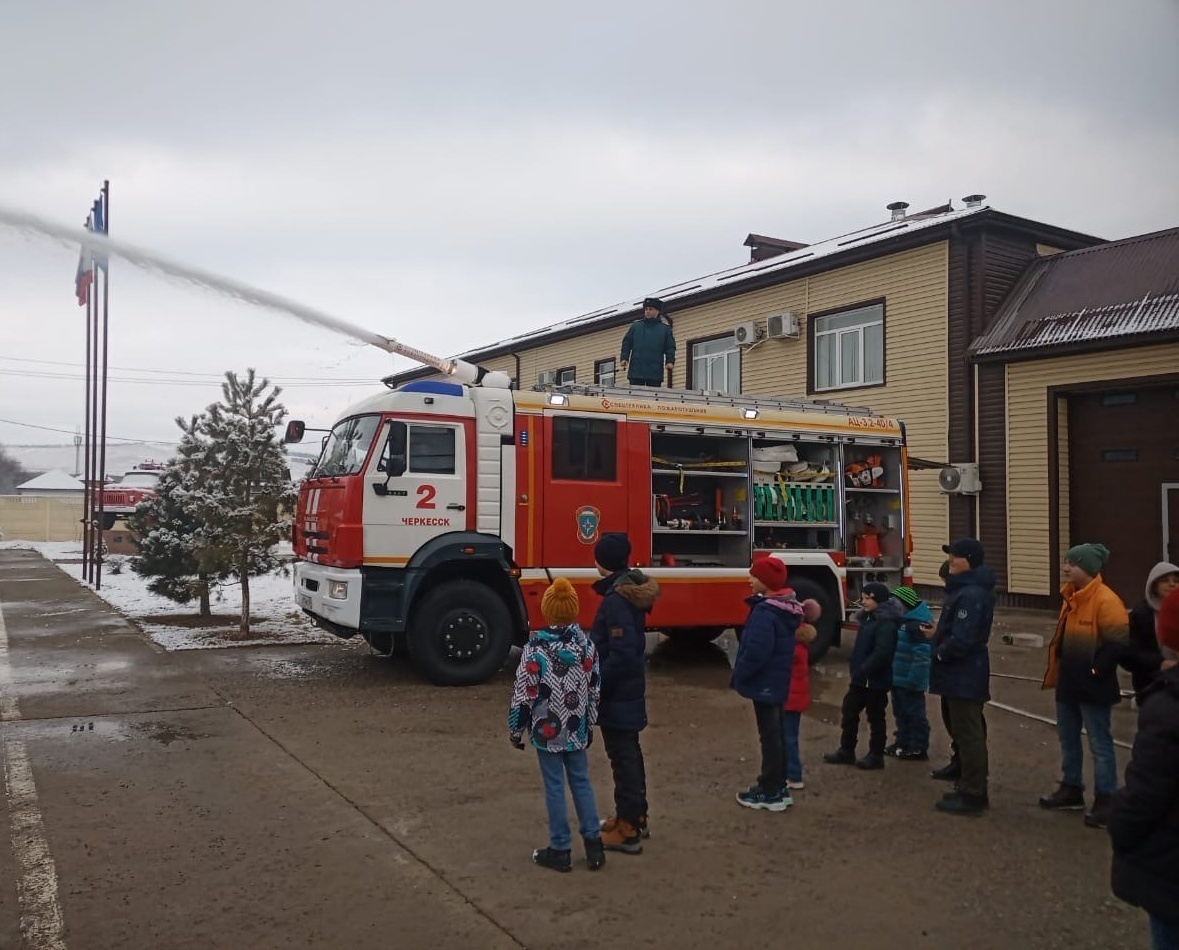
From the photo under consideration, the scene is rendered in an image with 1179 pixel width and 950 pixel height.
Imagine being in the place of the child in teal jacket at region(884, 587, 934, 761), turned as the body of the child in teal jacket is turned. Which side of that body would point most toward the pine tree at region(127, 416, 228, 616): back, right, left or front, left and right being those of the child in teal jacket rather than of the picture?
front

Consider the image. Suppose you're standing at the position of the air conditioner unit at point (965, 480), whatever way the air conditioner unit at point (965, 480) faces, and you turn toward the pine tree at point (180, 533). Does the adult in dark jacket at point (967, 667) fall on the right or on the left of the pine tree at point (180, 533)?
left

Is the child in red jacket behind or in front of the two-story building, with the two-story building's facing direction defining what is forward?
in front

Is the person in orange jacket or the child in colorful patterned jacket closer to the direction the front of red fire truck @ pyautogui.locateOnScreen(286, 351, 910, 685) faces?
the child in colorful patterned jacket

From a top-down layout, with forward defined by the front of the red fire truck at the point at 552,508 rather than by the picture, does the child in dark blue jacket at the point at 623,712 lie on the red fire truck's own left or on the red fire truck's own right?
on the red fire truck's own left

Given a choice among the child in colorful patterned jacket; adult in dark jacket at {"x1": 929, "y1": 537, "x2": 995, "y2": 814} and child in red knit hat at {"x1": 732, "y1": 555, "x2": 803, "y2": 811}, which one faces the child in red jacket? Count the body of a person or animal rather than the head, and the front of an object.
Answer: the adult in dark jacket

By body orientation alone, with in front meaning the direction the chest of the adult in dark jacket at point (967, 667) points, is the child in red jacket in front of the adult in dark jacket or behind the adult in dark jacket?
in front

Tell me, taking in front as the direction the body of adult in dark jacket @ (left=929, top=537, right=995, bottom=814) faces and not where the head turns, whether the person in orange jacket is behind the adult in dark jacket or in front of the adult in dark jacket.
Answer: behind

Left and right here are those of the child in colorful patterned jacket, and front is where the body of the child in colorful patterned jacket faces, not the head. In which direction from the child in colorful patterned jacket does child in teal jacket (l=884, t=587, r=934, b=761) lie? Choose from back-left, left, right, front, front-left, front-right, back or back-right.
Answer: right

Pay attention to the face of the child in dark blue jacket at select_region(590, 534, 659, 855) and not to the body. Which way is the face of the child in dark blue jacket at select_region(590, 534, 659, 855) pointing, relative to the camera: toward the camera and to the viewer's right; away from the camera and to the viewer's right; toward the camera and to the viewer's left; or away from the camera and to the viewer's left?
away from the camera and to the viewer's left

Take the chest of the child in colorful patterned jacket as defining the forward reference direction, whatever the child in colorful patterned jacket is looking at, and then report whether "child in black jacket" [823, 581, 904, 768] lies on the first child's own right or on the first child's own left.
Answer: on the first child's own right

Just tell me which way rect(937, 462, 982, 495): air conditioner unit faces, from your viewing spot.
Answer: facing the viewer and to the left of the viewer

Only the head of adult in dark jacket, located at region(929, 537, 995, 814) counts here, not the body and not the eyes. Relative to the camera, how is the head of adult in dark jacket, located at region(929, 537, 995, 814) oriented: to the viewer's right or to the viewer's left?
to the viewer's left

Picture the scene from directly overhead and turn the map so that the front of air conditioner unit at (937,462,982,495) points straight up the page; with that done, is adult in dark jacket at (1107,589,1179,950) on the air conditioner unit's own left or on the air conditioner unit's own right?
on the air conditioner unit's own left

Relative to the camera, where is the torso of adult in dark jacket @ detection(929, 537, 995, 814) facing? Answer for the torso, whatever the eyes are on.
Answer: to the viewer's left

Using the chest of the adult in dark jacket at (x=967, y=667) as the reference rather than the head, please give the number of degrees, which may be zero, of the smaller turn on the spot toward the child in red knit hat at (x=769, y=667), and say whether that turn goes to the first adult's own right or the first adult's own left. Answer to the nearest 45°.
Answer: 0° — they already face them
